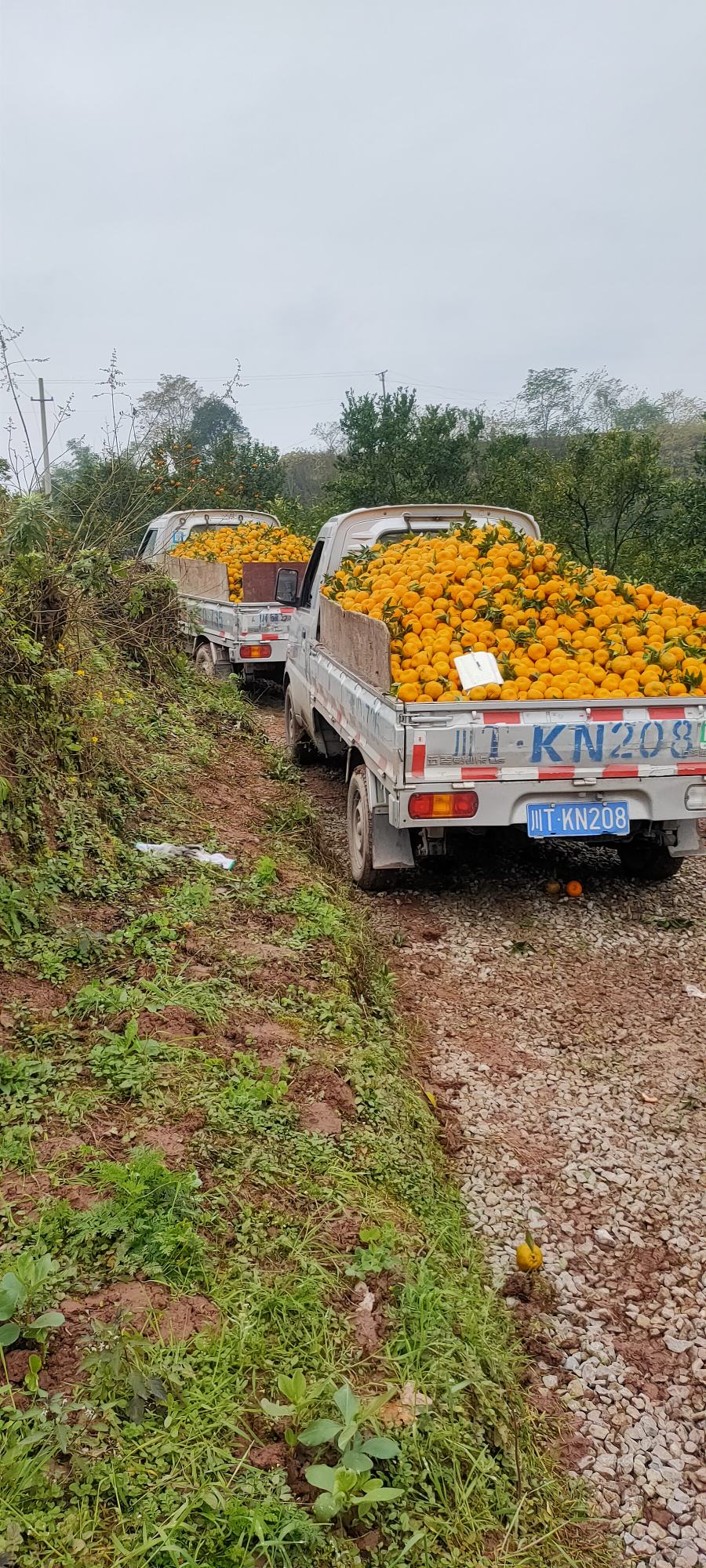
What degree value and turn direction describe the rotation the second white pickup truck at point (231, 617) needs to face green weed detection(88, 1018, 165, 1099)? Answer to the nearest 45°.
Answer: approximately 135° to its left

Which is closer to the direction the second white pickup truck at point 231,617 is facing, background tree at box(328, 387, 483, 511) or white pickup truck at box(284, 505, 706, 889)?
the background tree

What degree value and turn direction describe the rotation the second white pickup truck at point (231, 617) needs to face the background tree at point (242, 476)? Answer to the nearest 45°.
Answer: approximately 45° to its right

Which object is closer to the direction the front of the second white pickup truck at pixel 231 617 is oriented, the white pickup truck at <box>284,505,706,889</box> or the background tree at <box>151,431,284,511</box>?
the background tree

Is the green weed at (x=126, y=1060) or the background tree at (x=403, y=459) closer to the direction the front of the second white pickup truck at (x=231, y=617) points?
the background tree

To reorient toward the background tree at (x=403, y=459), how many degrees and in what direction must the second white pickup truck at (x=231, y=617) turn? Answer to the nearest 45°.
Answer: approximately 45° to its right

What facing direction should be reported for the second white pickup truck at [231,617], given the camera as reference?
facing away from the viewer and to the left of the viewer
